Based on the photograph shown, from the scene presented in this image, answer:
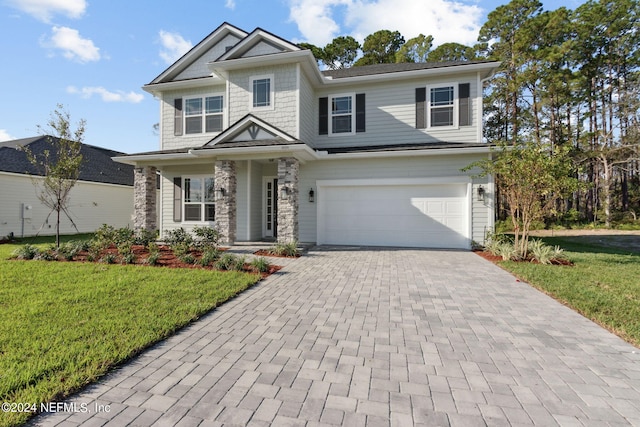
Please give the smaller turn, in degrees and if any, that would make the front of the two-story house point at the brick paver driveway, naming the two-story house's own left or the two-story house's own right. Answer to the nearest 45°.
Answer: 0° — it already faces it

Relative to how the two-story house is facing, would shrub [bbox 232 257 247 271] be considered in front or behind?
in front

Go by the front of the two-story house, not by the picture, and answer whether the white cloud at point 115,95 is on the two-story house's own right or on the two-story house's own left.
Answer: on the two-story house's own right

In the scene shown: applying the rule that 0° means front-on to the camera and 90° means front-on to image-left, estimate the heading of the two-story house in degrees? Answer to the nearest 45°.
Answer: approximately 0°

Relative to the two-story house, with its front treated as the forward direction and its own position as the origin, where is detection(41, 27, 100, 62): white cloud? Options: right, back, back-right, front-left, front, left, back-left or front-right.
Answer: right

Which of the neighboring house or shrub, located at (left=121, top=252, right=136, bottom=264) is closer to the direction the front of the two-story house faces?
the shrub

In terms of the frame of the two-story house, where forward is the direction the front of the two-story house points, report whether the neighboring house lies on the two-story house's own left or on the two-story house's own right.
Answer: on the two-story house's own right

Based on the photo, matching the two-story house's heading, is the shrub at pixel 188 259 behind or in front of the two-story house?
in front

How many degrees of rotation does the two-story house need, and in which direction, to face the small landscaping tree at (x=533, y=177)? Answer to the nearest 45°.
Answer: approximately 45° to its left
